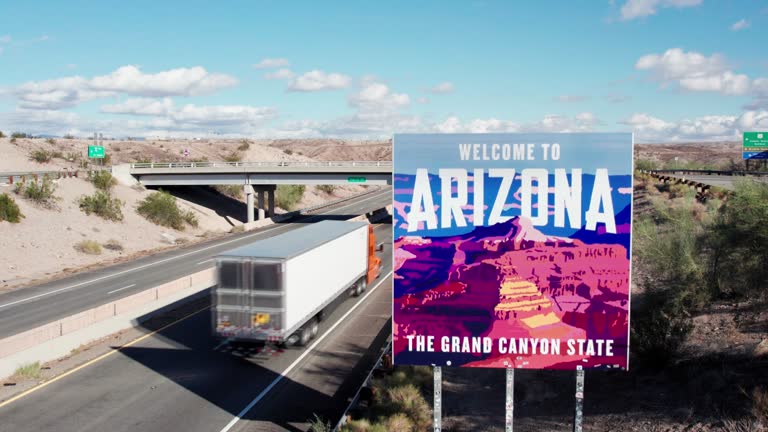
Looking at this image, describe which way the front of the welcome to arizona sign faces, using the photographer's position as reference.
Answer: facing the viewer

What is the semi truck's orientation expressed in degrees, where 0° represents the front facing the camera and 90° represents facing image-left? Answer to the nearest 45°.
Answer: approximately 225°

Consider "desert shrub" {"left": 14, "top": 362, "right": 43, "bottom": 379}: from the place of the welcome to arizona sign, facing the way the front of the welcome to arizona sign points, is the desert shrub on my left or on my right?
on my right

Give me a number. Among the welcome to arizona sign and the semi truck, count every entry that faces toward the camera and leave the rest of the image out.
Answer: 1

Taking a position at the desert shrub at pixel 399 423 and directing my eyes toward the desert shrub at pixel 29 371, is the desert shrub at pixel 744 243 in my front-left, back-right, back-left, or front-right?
back-right

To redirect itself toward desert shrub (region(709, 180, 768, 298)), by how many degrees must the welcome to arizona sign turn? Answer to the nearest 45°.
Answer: approximately 135° to its left

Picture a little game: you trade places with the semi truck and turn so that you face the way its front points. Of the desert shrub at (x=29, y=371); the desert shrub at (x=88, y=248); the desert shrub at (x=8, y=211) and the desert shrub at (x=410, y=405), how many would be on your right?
1

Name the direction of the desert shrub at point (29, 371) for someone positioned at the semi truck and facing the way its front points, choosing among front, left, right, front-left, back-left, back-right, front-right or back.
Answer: back-left
